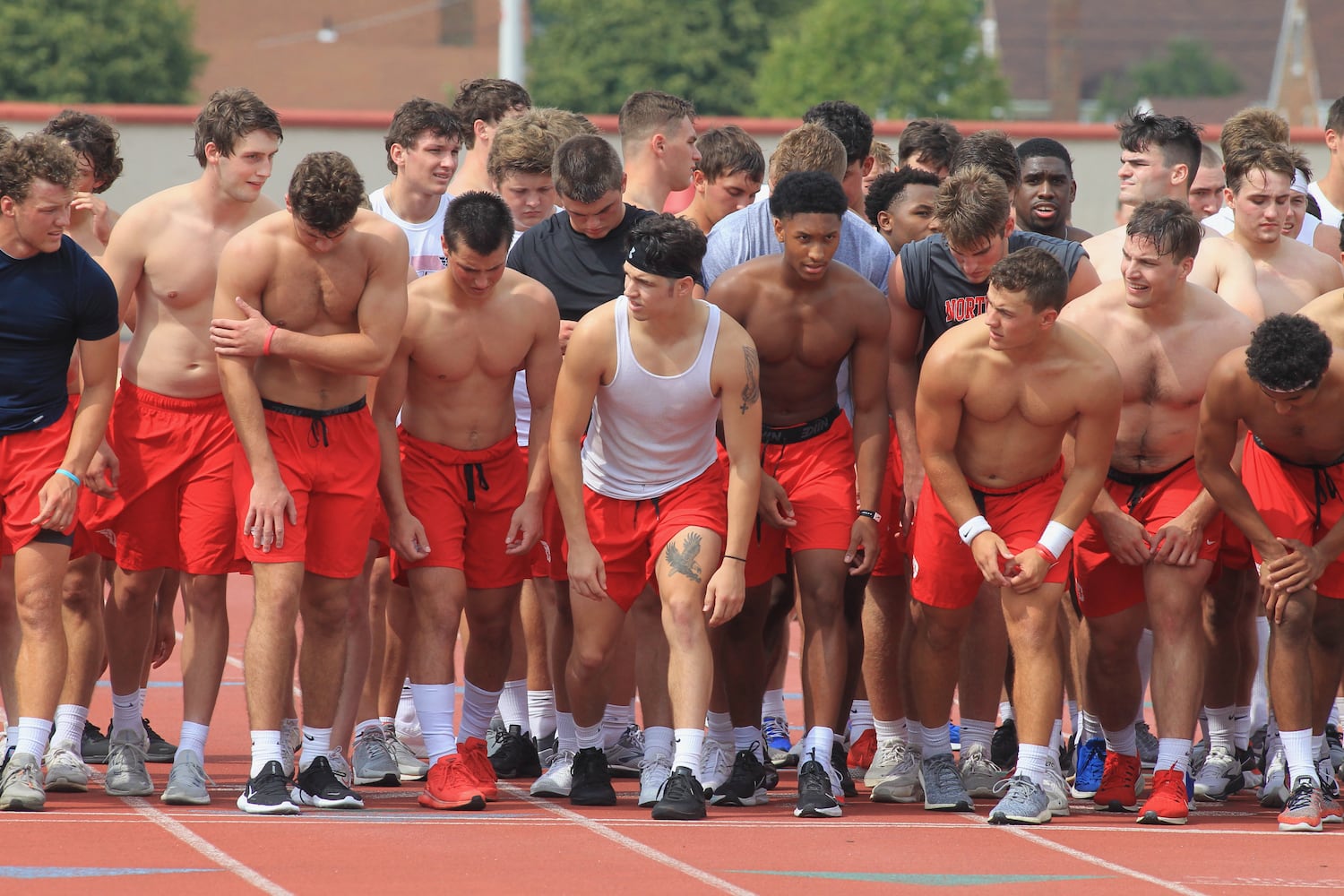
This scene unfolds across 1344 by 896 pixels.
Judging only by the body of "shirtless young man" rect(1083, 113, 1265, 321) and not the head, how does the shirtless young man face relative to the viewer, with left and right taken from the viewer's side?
facing the viewer and to the left of the viewer

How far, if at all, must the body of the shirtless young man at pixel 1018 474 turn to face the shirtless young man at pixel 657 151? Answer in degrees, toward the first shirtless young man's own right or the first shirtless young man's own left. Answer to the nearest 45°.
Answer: approximately 135° to the first shirtless young man's own right

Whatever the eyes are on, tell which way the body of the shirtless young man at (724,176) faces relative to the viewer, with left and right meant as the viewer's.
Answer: facing the viewer and to the right of the viewer

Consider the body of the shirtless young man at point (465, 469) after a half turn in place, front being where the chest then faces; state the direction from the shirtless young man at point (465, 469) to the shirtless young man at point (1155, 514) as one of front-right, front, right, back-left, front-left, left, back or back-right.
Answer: right

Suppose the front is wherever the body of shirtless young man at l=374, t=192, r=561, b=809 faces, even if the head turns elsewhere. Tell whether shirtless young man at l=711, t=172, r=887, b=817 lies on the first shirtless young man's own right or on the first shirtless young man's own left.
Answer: on the first shirtless young man's own left

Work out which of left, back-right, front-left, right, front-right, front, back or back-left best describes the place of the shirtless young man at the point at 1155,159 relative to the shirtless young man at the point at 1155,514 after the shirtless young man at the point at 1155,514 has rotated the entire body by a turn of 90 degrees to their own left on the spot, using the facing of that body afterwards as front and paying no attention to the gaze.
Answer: left
